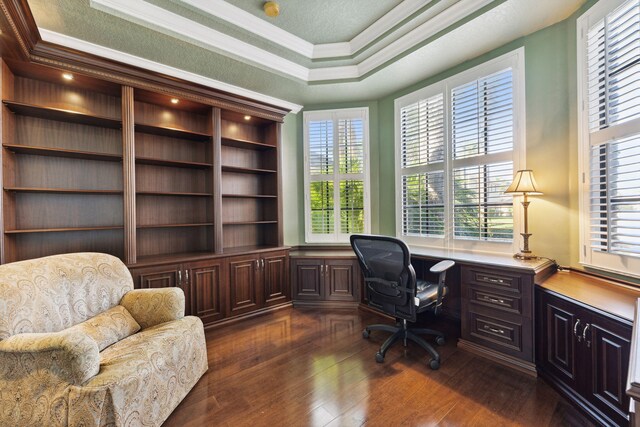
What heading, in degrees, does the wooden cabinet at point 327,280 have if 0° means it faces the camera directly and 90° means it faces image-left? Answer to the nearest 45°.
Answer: approximately 0°

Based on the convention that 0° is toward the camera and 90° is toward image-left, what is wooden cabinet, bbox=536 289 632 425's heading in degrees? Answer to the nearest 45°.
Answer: approximately 45°

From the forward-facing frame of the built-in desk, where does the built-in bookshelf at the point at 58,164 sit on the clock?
The built-in bookshelf is roughly at 1 o'clock from the built-in desk.

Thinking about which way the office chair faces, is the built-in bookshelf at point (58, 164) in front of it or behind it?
behind

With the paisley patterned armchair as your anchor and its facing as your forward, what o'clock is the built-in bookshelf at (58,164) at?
The built-in bookshelf is roughly at 7 o'clock from the paisley patterned armchair.

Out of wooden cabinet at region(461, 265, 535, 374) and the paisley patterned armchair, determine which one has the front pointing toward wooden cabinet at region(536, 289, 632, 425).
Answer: the paisley patterned armchair

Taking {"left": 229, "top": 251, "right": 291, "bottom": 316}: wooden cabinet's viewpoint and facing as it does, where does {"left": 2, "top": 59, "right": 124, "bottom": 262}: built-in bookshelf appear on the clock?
The built-in bookshelf is roughly at 4 o'clock from the wooden cabinet.

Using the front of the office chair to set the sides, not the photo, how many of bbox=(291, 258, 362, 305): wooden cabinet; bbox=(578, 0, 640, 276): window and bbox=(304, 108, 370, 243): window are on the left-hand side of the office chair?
2

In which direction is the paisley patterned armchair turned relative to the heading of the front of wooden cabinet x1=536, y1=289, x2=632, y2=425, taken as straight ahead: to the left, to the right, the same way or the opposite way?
the opposite way

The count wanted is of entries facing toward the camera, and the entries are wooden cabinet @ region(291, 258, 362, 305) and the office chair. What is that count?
1
